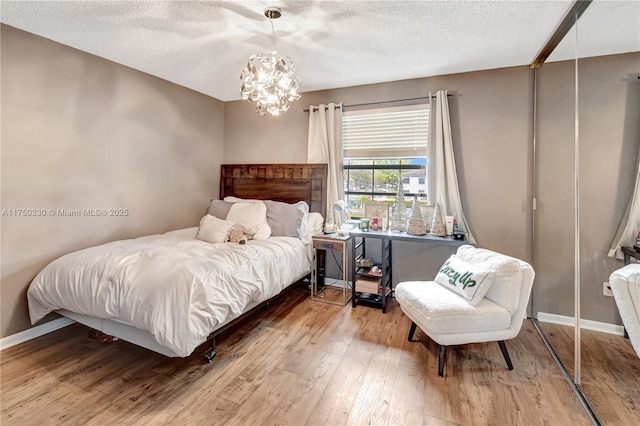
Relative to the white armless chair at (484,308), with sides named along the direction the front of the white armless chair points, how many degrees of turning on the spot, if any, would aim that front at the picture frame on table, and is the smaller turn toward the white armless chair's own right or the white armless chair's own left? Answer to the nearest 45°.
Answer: approximately 90° to the white armless chair's own right

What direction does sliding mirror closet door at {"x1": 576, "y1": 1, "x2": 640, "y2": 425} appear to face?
to the viewer's left

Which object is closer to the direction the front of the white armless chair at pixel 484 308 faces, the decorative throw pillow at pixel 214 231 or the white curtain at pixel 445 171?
the decorative throw pillow

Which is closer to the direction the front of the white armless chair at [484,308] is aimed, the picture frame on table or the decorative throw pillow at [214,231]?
the decorative throw pillow

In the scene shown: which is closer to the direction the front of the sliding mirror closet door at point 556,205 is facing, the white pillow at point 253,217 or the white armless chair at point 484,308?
the white pillow

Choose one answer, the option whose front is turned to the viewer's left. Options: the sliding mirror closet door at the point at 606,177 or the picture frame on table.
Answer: the sliding mirror closet door

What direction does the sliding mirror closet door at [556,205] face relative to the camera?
to the viewer's left

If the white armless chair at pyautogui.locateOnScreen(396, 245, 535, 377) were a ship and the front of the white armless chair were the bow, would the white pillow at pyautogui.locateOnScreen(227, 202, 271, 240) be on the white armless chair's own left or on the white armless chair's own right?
on the white armless chair's own right
